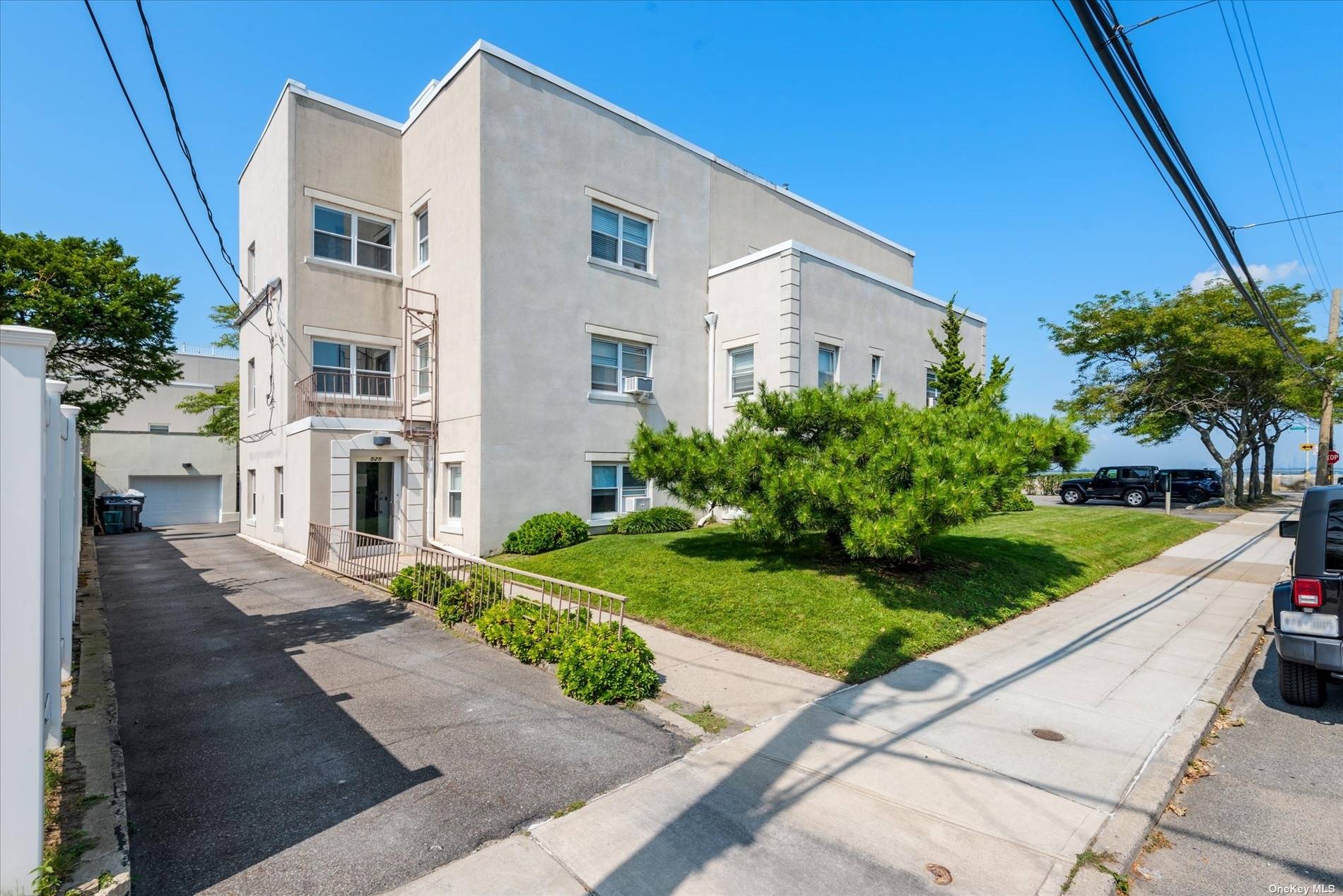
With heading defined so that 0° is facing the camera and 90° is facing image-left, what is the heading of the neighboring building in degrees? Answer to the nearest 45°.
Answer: approximately 0°

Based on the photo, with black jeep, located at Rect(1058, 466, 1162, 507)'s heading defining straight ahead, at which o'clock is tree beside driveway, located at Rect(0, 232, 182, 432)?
The tree beside driveway is roughly at 10 o'clock from the black jeep.

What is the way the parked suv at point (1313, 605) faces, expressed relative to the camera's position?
facing away from the viewer

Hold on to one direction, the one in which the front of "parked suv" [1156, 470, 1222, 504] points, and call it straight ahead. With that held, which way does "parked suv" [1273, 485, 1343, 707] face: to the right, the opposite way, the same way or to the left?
to the right

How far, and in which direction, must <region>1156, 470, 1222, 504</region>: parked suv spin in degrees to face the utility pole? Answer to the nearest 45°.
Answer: approximately 180°

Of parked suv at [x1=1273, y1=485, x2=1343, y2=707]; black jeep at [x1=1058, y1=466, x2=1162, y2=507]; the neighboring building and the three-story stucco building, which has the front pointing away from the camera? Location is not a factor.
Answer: the parked suv

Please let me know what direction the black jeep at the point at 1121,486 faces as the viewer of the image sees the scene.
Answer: facing to the left of the viewer

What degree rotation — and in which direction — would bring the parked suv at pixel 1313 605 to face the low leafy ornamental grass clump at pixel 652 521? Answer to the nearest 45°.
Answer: approximately 90° to its left

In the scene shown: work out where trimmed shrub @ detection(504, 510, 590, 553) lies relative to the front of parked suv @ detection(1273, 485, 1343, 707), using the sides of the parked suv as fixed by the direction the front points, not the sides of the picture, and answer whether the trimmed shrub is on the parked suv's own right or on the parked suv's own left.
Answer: on the parked suv's own left

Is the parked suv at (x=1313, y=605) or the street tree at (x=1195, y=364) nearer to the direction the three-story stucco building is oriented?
the parked suv

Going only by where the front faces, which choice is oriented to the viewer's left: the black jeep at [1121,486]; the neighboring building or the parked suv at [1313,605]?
the black jeep
